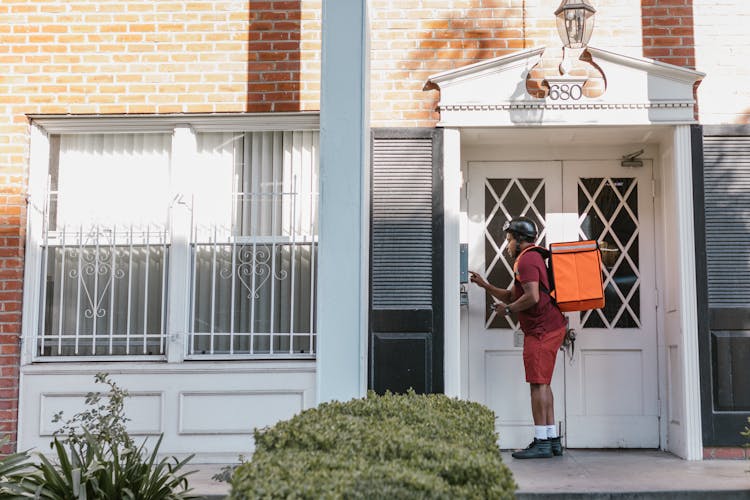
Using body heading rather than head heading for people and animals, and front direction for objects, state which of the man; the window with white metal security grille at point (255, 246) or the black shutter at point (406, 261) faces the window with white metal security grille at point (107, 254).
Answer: the man

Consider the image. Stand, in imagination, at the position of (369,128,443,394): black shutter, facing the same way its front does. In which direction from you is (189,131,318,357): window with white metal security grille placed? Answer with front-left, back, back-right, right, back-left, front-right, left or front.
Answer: right

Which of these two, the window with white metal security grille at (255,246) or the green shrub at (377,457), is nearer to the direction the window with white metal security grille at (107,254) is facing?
the green shrub

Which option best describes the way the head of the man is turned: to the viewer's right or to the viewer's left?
to the viewer's left

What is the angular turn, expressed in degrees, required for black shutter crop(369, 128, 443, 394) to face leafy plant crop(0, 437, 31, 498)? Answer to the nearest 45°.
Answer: approximately 45° to its right

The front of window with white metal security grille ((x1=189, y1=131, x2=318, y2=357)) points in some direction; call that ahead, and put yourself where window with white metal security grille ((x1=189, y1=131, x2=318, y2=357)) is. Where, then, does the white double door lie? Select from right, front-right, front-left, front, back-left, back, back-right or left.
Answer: left

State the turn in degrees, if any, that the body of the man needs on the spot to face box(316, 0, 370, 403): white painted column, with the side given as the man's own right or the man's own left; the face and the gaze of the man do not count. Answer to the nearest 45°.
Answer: approximately 45° to the man's own left

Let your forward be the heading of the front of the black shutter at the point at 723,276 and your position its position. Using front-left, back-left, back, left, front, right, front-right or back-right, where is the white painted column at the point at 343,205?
front-right

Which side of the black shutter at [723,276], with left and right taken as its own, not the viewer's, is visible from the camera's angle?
front

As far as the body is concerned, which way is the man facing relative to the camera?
to the viewer's left

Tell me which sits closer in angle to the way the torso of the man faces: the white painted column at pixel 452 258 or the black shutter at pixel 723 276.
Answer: the white painted column

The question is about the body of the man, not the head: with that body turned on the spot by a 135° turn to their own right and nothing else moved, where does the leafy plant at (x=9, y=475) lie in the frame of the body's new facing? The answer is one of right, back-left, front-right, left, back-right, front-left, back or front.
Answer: back

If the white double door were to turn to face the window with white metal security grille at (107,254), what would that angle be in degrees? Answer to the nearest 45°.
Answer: approximately 90° to its right

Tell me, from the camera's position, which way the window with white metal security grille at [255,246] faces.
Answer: facing the viewer

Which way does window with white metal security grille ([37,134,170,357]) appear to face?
toward the camera
